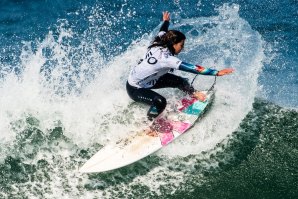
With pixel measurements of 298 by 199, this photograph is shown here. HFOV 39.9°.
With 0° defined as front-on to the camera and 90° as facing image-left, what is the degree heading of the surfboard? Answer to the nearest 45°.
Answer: approximately 45°
